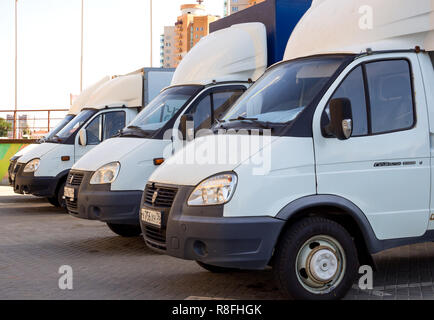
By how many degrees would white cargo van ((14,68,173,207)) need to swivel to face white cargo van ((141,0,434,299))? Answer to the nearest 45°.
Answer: approximately 45° to its left

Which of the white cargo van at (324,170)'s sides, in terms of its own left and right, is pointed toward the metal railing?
right

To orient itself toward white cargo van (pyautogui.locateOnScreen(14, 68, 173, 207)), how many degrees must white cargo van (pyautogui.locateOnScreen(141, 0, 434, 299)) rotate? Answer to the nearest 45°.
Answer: approximately 90° to its right

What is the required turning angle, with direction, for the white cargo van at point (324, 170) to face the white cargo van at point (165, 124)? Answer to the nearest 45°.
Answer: approximately 90° to its right

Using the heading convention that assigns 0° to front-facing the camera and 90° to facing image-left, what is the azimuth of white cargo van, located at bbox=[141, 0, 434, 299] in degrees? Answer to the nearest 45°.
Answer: approximately 45°

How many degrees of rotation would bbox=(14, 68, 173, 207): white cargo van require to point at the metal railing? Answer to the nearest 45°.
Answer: approximately 135° to its right

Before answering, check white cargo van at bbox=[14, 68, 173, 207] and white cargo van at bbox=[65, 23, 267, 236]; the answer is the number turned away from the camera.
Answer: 0

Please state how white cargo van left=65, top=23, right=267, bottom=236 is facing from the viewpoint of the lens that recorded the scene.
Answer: facing the viewer and to the left of the viewer

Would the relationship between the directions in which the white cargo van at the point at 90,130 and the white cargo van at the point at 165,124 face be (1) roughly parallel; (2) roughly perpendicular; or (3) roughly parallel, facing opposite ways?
roughly parallel

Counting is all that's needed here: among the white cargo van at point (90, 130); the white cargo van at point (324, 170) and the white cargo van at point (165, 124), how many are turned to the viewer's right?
0

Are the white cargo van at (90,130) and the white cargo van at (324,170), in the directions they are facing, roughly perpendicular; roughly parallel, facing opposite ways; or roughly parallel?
roughly parallel
